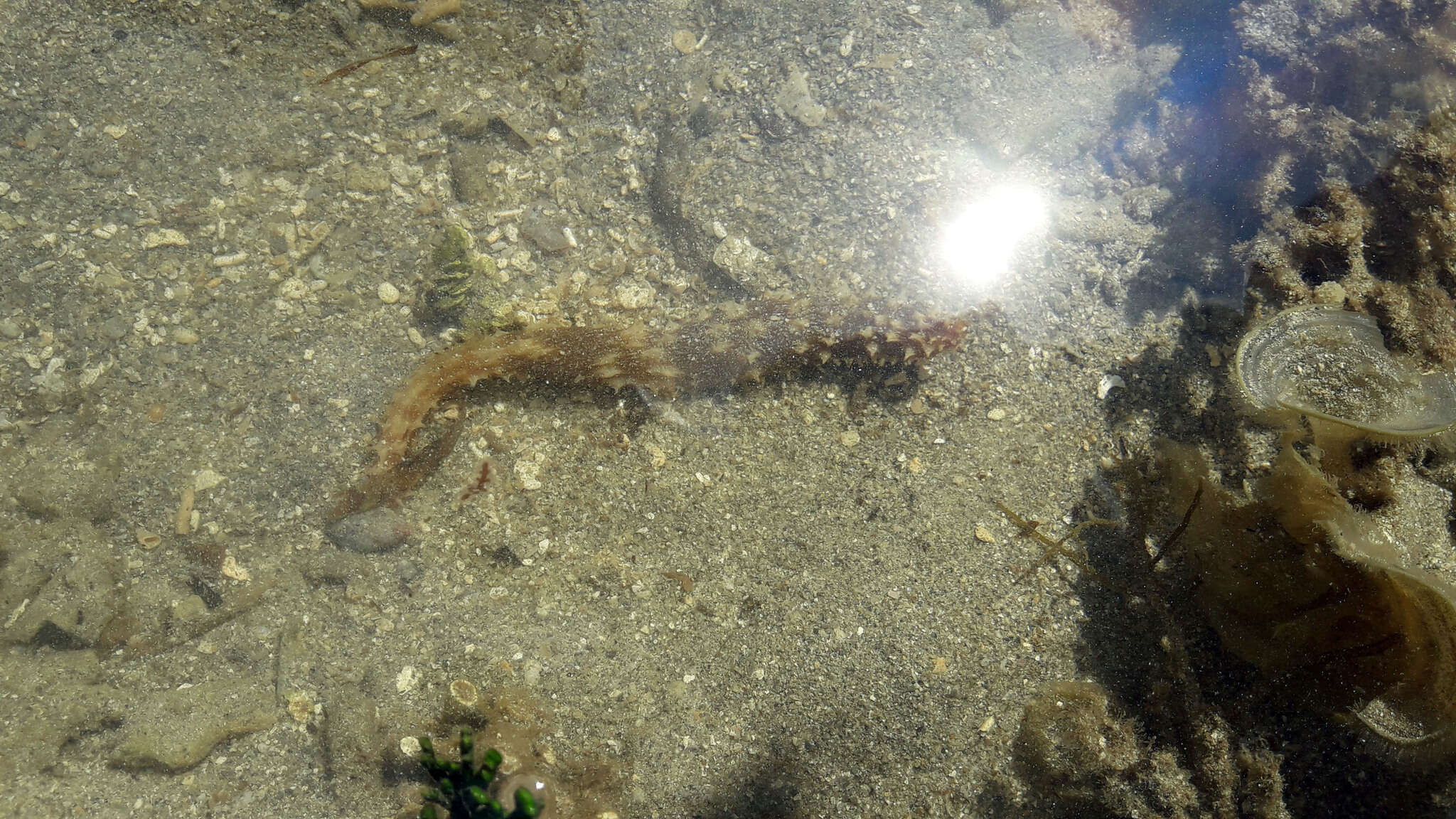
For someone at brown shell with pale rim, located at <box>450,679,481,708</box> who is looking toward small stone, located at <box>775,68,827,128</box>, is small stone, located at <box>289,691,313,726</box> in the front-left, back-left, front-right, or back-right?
back-left
